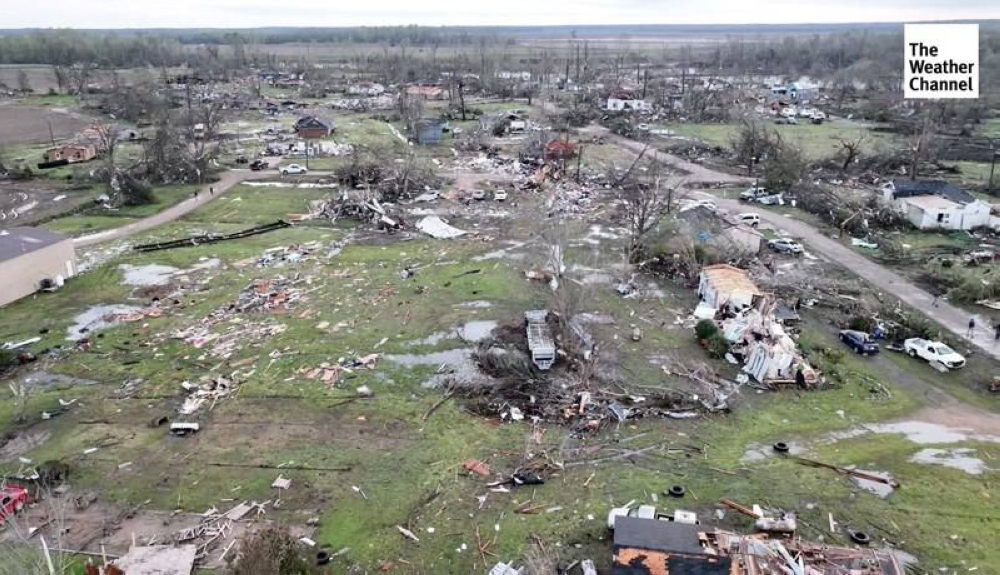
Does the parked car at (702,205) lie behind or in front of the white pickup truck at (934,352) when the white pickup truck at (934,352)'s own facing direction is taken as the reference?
behind

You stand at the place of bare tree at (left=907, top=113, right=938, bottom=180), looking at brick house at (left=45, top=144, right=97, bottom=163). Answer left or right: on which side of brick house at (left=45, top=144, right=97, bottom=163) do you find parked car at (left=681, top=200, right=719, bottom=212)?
left

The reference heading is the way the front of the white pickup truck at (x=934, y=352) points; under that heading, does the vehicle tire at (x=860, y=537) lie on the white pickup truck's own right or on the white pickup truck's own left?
on the white pickup truck's own right

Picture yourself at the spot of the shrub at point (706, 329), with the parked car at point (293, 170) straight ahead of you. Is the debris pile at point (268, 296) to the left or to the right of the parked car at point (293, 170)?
left

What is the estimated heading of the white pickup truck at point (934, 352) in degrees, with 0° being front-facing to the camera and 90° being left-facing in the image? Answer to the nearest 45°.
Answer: approximately 315°

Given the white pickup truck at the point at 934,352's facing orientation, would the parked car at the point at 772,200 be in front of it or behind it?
behind

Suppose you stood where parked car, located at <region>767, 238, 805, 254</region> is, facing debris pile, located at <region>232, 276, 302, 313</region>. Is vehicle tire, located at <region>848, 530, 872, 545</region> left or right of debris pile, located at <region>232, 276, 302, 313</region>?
left

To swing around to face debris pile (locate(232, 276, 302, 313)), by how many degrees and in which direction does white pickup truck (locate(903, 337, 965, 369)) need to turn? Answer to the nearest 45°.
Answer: approximately 135° to its right
